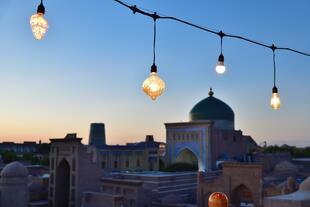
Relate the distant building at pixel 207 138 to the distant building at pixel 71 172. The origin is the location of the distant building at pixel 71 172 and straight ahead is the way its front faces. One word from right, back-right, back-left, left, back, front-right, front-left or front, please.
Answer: back

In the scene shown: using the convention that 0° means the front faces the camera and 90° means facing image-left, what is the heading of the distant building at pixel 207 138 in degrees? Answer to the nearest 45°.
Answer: approximately 45°

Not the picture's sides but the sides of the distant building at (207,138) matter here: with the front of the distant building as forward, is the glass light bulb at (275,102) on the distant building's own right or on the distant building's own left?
on the distant building's own left

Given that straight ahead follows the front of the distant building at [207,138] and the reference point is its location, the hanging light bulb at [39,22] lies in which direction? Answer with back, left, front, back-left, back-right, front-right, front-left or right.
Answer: front-left

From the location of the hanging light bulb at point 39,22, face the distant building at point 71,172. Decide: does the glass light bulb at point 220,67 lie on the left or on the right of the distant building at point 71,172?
right

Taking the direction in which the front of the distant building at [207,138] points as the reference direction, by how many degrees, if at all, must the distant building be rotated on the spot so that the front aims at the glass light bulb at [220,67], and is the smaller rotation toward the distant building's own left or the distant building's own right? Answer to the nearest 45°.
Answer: approximately 45° to the distant building's own left

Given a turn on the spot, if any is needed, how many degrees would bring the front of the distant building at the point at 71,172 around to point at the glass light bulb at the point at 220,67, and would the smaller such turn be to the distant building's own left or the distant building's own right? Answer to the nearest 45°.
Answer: approximately 45° to the distant building's own left

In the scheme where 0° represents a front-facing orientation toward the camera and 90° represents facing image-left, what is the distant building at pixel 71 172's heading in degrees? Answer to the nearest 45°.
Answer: approximately 45°
